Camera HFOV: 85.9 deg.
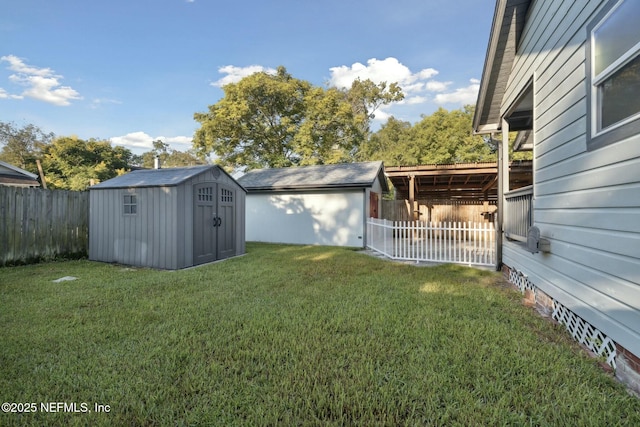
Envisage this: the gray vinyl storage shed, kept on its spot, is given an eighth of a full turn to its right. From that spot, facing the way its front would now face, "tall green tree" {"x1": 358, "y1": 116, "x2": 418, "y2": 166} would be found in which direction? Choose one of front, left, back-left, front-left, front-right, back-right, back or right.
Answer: back-left

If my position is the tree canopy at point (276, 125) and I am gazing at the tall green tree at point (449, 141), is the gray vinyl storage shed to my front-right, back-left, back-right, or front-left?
back-right

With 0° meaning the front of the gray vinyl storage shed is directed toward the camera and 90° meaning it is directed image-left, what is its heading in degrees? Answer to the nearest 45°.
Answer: approximately 315°

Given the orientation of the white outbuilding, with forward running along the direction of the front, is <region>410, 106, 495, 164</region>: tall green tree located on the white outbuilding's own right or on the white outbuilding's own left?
on the white outbuilding's own left

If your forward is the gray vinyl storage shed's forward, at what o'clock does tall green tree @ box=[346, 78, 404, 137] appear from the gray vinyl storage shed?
The tall green tree is roughly at 9 o'clock from the gray vinyl storage shed.

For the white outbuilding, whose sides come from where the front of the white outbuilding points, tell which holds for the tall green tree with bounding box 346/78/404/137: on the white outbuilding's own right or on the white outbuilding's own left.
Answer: on the white outbuilding's own left
